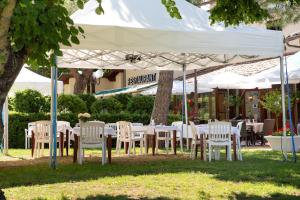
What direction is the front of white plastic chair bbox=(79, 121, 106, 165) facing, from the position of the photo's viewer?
facing away from the viewer

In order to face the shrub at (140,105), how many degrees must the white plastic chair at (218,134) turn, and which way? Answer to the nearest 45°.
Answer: approximately 45° to its left

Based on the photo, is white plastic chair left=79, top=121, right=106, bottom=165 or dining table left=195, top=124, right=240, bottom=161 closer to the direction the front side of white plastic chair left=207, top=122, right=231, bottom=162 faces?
the dining table

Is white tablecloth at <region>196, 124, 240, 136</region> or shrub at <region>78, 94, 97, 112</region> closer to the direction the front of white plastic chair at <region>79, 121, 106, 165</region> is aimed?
the shrub

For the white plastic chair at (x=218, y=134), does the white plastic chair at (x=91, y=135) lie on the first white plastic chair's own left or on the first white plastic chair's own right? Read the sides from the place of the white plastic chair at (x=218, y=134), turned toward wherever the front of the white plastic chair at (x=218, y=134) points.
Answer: on the first white plastic chair's own left

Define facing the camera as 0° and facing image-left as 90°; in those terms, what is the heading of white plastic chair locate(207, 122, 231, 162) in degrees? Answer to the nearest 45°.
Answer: approximately 180°

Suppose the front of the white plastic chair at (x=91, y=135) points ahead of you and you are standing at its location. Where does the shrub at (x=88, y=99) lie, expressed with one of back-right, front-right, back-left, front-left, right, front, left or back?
front

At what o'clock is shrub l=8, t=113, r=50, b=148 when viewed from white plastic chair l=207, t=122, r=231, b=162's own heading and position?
The shrub is roughly at 10 o'clock from the white plastic chair.

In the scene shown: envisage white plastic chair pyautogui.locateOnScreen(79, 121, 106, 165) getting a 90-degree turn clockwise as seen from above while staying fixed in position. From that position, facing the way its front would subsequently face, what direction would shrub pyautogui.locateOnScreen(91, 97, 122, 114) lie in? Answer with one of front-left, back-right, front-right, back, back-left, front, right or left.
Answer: left

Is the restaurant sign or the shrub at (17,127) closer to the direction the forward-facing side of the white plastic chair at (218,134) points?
the restaurant sign

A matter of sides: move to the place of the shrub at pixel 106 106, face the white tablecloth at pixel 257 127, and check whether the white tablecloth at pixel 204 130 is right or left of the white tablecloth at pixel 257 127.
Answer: right

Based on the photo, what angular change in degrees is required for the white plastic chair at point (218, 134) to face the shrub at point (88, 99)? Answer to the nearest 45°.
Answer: approximately 45° to its left

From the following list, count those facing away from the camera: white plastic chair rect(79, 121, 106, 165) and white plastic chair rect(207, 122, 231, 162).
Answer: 2

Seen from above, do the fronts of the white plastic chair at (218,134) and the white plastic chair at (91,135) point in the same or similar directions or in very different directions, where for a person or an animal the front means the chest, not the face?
same or similar directions
